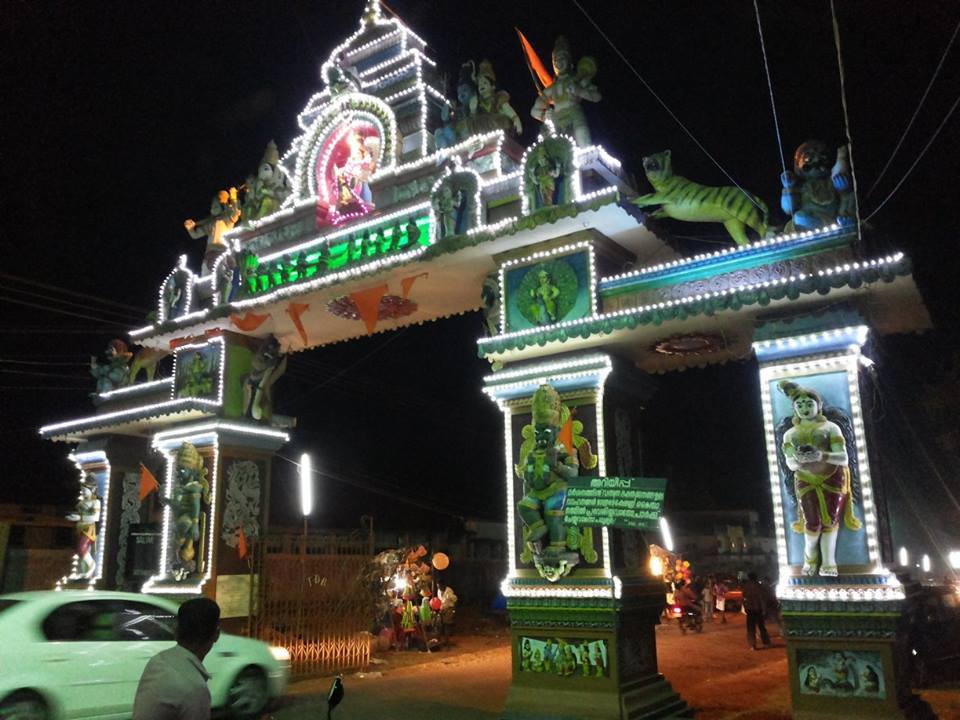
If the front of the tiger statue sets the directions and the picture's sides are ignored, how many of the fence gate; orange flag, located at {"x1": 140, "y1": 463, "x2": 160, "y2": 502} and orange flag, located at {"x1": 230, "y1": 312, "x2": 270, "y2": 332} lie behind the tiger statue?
0

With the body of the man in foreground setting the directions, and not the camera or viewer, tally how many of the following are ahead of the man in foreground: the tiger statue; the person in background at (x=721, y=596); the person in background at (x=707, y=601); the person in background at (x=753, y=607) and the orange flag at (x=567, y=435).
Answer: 5

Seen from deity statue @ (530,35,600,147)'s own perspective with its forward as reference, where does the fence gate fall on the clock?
The fence gate is roughly at 3 o'clock from the deity statue.

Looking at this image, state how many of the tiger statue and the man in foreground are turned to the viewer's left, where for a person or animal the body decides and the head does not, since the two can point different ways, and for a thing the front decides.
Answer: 1

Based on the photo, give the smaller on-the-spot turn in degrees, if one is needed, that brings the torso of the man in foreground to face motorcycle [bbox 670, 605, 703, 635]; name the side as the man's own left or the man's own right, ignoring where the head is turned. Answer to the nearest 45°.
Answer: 0° — they already face it

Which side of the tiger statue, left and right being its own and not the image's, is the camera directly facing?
left

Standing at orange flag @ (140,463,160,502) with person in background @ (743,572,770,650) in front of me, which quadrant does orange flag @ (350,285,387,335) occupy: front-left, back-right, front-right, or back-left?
front-right

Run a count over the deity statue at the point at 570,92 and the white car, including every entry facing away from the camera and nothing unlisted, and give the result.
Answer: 0

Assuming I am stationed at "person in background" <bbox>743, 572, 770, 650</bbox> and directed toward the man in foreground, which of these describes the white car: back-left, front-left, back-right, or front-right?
front-right

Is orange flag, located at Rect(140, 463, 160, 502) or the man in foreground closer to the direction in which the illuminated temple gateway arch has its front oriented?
the man in foreground

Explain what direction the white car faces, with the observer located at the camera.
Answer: facing to the right of the viewer

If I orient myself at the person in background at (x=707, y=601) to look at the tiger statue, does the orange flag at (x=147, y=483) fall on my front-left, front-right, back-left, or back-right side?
front-right

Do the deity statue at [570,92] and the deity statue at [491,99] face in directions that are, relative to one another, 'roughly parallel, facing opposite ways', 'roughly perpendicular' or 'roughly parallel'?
roughly parallel

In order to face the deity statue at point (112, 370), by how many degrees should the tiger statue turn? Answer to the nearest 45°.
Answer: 0° — it already faces it

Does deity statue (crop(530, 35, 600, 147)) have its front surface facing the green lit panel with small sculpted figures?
no
